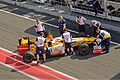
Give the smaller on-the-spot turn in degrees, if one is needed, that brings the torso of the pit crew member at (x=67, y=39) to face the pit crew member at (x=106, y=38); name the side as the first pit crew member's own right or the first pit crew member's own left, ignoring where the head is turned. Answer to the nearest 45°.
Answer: approximately 135° to the first pit crew member's own right

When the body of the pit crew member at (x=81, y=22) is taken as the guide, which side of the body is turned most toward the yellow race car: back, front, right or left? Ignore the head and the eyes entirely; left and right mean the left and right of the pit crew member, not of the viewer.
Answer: front

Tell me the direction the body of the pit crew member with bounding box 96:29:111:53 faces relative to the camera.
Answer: to the viewer's left

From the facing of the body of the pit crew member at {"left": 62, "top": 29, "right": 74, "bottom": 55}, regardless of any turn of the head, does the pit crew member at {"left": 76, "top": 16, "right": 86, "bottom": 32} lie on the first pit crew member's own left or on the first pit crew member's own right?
on the first pit crew member's own right

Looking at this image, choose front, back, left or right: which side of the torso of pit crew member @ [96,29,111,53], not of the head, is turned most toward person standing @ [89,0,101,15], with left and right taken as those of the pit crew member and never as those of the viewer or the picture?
right

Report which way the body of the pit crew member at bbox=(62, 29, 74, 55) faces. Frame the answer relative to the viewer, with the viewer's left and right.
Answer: facing away from the viewer and to the left of the viewer

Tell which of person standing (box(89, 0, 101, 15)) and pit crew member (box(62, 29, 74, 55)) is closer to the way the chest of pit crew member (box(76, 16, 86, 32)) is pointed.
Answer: the pit crew member

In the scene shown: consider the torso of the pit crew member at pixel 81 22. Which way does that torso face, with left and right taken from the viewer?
facing the viewer and to the left of the viewer
